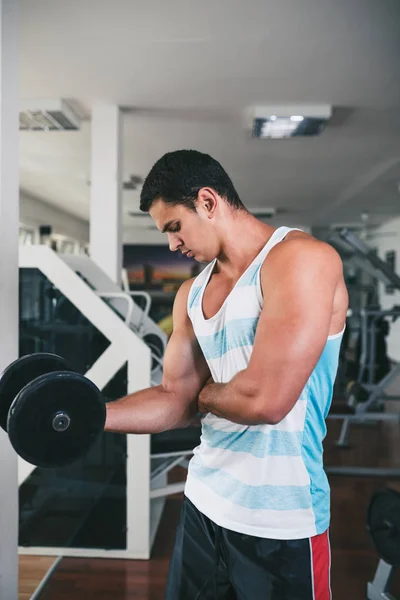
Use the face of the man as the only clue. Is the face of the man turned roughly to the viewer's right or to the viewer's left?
to the viewer's left

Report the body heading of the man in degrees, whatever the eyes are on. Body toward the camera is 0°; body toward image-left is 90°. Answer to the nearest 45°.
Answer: approximately 45°

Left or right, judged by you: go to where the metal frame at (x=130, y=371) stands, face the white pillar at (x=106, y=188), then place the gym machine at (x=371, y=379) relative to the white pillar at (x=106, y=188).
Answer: right

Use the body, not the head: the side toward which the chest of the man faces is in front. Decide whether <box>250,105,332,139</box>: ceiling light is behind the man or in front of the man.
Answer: behind

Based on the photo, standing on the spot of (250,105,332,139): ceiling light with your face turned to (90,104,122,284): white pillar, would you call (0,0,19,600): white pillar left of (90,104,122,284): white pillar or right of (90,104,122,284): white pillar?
left

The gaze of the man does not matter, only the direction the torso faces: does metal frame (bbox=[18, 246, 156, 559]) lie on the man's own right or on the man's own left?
on the man's own right
